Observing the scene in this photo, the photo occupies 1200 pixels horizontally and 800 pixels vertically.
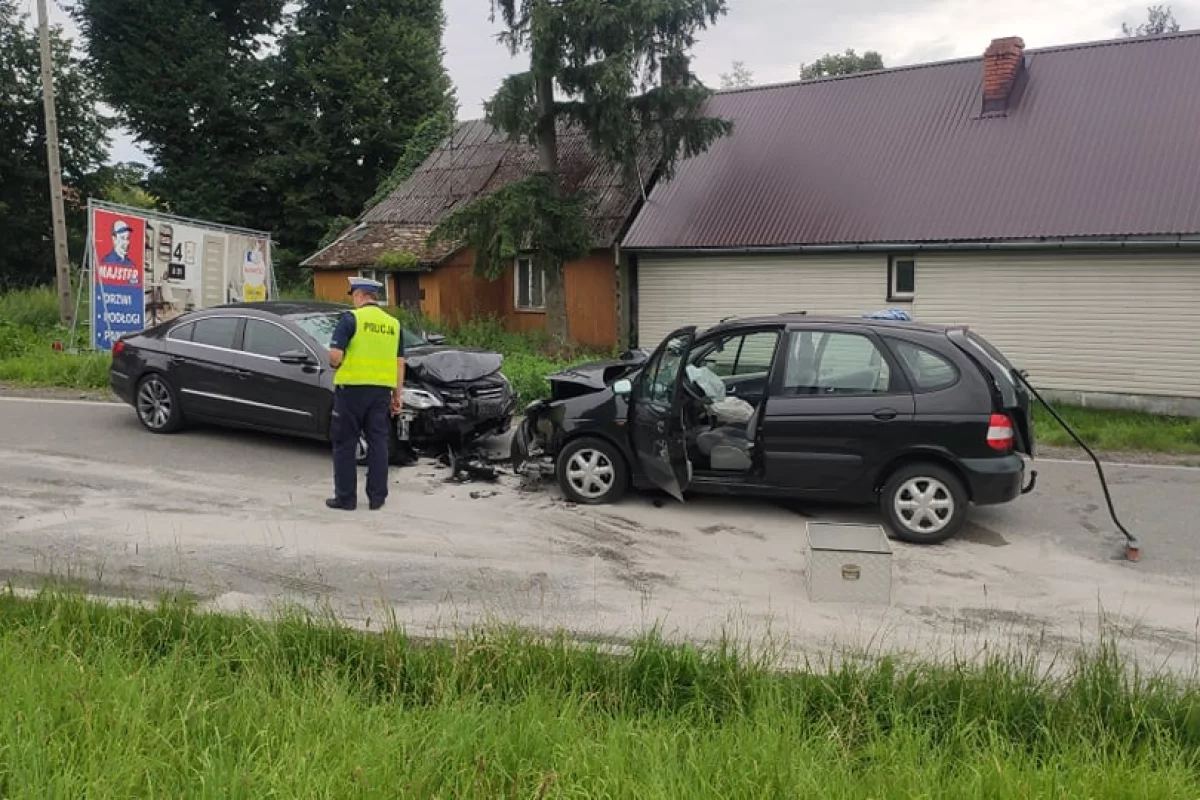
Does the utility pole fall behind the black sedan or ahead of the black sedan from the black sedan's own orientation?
behind

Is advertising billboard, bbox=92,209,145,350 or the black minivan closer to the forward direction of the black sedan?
the black minivan

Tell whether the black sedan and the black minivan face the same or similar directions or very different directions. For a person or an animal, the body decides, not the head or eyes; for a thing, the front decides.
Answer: very different directions

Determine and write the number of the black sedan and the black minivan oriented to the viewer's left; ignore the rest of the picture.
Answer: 1

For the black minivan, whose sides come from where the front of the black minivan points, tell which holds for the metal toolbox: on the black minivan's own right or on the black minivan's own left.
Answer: on the black minivan's own left

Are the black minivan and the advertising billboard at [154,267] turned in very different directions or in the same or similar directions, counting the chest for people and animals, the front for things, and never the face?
very different directions

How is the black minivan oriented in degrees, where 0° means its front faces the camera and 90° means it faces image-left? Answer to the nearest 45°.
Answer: approximately 90°

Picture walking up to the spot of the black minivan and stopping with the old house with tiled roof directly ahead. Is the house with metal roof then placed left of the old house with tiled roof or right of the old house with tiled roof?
right

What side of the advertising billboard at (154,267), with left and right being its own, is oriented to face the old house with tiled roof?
left

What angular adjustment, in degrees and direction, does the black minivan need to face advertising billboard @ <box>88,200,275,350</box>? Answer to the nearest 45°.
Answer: approximately 45° to its right

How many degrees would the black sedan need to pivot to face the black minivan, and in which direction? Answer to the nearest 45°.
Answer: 0° — it already faces it
